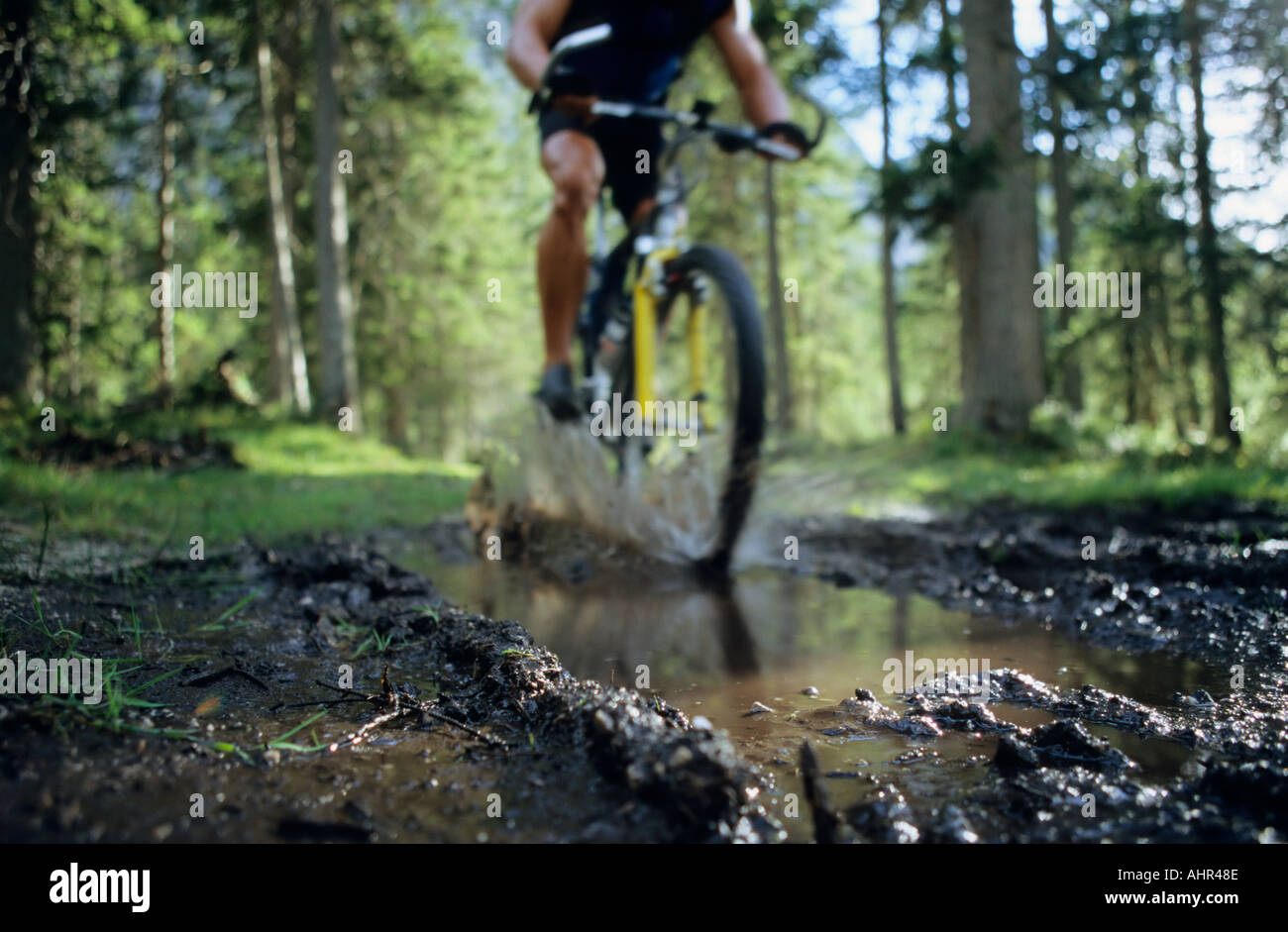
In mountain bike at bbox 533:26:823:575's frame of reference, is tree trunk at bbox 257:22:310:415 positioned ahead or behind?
behind

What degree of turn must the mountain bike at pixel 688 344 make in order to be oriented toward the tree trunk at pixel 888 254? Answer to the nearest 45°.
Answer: approximately 135° to its left

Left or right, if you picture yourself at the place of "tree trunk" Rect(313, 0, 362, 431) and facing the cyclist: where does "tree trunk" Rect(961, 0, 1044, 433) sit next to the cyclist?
left

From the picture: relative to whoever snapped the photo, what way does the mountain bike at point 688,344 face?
facing the viewer and to the right of the viewer

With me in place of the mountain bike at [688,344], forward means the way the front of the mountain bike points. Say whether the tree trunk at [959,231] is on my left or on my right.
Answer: on my left

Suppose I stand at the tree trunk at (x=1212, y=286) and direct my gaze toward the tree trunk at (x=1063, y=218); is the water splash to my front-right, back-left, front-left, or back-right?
back-left

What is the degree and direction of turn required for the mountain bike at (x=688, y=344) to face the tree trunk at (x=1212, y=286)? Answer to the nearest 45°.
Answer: approximately 90° to its left

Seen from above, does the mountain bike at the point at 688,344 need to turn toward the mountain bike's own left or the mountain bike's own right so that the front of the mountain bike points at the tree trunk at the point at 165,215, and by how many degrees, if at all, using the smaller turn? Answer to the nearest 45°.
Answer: approximately 180°
